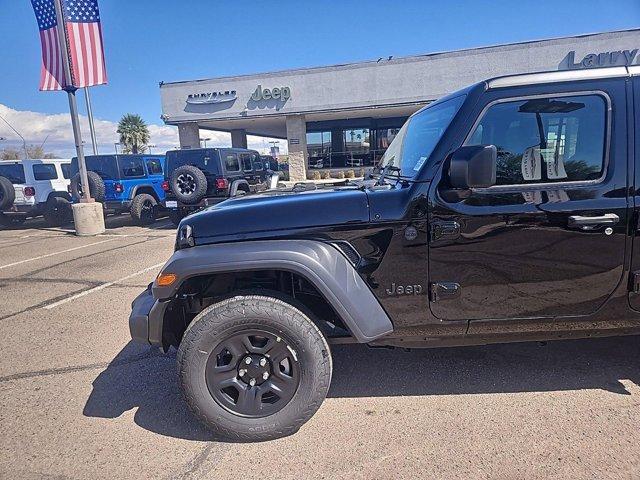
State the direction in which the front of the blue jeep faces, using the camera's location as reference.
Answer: facing away from the viewer and to the right of the viewer

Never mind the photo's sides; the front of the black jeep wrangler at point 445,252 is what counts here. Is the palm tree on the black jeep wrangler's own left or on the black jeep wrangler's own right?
on the black jeep wrangler's own right

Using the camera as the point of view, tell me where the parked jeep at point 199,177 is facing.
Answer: facing away from the viewer and to the right of the viewer

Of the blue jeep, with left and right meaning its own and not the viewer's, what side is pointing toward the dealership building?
front

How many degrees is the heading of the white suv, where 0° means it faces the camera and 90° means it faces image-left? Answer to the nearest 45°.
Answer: approximately 225°

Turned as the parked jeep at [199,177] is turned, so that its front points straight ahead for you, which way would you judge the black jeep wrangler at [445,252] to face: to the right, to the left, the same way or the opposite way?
to the left

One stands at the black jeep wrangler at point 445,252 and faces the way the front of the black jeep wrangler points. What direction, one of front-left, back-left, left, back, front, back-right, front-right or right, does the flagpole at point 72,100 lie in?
front-right

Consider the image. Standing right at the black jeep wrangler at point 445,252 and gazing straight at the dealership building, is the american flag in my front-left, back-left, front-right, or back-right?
front-left

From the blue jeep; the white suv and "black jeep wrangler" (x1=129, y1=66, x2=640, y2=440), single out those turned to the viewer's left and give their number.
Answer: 1

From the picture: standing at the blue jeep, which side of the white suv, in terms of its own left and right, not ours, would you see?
right

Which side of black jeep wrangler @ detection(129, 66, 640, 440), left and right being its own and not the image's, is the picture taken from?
left

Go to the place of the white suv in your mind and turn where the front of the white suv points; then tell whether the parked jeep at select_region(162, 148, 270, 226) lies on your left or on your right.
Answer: on your right

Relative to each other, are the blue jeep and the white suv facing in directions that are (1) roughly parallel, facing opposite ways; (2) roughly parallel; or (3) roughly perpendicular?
roughly parallel

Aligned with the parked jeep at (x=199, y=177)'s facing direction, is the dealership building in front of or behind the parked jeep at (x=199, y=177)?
in front

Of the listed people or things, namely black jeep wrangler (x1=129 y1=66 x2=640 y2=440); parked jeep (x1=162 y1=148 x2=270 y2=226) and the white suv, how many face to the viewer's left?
1

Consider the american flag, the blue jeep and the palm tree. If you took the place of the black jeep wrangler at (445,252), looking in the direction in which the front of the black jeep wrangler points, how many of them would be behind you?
0

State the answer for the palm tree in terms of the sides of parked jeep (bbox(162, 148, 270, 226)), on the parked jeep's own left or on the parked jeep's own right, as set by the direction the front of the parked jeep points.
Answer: on the parked jeep's own left
